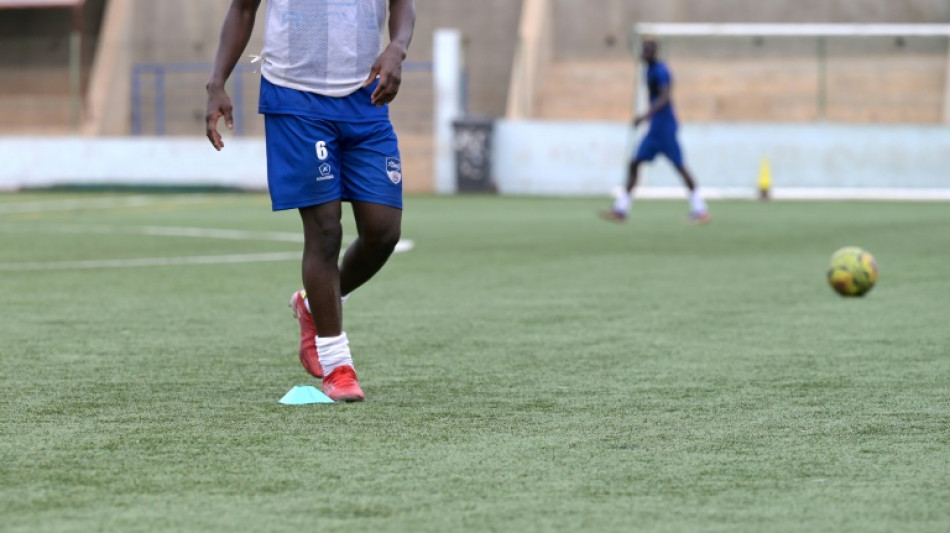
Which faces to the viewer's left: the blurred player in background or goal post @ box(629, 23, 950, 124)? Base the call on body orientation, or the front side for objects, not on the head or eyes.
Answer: the blurred player in background

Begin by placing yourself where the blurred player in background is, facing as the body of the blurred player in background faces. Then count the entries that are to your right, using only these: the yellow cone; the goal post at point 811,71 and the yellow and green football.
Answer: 2

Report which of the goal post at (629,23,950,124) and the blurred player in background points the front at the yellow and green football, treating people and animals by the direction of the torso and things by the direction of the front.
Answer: the goal post

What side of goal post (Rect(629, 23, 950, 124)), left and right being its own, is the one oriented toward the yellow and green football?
front

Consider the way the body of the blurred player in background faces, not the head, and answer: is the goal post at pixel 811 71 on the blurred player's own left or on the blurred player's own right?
on the blurred player's own right

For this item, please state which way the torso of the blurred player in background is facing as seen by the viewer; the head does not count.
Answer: to the viewer's left

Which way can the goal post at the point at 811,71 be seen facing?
toward the camera

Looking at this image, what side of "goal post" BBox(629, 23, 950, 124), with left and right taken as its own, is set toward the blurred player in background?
front

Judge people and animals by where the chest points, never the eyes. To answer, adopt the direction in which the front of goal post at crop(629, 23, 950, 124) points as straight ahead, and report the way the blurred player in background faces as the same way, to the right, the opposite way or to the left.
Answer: to the right

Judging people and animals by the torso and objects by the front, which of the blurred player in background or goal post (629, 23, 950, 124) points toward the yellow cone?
the goal post
